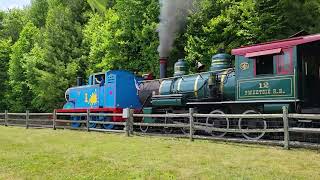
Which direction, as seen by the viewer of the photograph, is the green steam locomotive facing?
facing away from the viewer and to the left of the viewer

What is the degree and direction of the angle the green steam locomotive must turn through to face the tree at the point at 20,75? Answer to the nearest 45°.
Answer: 0° — it already faces it

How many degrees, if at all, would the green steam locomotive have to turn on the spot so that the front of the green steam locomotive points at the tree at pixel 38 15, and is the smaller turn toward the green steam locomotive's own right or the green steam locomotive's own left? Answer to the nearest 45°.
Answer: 0° — it already faces it

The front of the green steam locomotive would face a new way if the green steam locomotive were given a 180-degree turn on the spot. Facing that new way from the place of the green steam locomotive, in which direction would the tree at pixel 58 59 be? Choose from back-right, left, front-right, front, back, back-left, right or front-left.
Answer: back

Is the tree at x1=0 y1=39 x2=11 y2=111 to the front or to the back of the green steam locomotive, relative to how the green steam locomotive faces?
to the front
